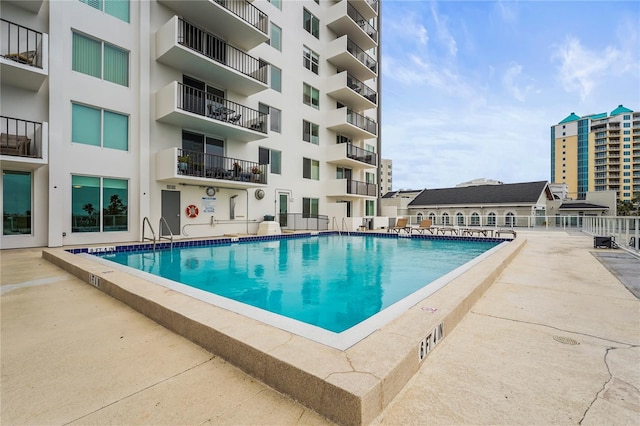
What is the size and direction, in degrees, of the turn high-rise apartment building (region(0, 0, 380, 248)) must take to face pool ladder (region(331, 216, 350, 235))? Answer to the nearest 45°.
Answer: approximately 45° to its left

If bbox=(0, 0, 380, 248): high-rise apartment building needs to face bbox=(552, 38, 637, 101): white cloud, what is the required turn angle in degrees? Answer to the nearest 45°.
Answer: approximately 45° to its left

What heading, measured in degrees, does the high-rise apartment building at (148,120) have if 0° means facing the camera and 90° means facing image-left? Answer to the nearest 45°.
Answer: approximately 315°

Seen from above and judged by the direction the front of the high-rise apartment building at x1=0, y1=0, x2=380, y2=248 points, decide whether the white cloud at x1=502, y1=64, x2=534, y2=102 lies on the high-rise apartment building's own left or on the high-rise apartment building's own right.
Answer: on the high-rise apartment building's own left
